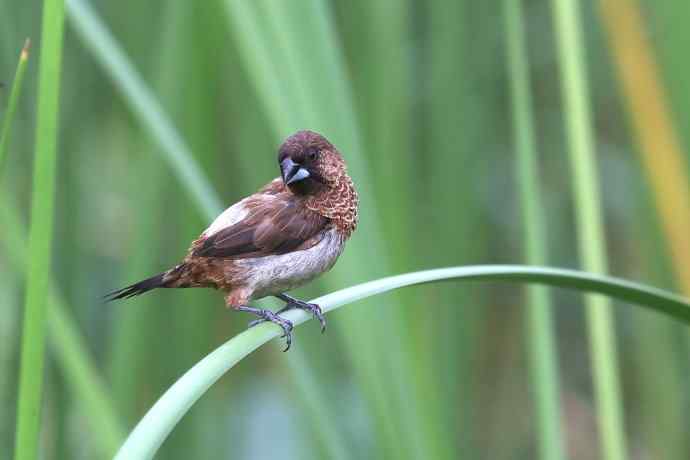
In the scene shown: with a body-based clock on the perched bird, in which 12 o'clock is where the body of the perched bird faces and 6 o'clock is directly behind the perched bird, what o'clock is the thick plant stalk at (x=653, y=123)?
The thick plant stalk is roughly at 11 o'clock from the perched bird.

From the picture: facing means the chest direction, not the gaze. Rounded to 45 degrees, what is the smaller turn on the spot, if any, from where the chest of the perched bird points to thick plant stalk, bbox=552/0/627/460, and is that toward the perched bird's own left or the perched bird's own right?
0° — it already faces it

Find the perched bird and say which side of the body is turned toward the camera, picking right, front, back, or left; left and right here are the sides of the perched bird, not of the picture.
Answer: right

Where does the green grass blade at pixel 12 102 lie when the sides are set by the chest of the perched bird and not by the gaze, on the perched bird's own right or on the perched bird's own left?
on the perched bird's own right
